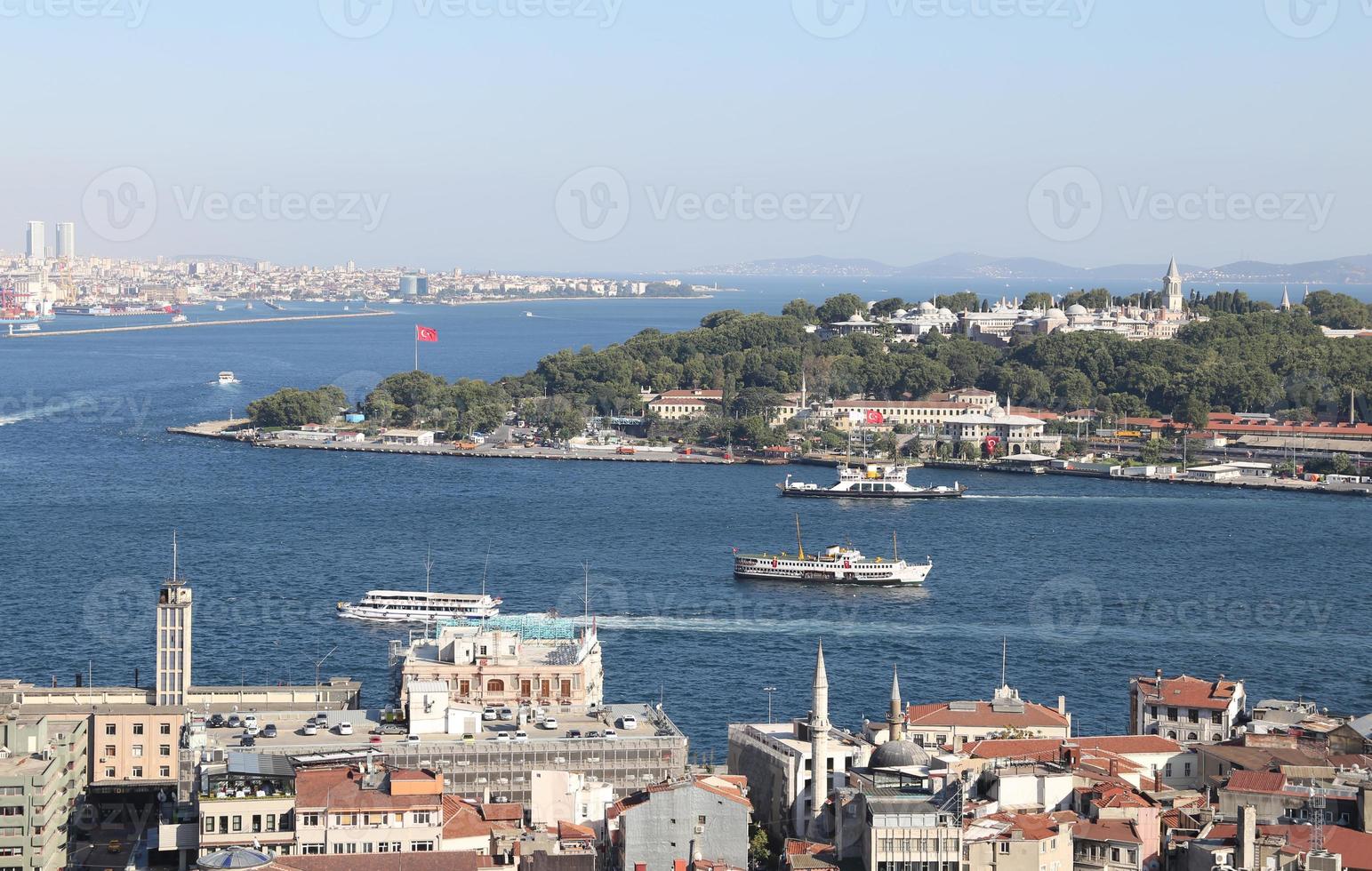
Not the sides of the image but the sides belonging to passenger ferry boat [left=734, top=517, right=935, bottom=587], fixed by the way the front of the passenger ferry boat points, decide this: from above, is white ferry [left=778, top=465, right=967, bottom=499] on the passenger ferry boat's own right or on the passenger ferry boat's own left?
on the passenger ferry boat's own left

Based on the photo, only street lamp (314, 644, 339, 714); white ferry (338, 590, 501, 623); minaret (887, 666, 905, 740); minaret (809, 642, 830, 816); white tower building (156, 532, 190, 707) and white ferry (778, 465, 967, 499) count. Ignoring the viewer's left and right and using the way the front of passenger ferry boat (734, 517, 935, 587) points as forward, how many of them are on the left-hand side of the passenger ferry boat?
1

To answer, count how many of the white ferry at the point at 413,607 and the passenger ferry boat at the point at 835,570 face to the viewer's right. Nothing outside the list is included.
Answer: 1

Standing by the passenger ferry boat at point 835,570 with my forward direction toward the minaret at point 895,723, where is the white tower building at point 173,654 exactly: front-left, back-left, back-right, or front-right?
front-right

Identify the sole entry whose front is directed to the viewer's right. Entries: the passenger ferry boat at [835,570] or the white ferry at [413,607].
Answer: the passenger ferry boat

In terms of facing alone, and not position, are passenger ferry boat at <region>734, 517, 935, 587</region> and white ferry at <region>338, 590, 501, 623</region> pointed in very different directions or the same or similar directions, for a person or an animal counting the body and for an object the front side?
very different directions

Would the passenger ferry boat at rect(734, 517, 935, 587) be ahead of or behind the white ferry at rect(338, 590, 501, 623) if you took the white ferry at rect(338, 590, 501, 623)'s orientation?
behind

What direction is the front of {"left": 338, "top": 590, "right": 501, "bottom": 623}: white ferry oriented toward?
to the viewer's left

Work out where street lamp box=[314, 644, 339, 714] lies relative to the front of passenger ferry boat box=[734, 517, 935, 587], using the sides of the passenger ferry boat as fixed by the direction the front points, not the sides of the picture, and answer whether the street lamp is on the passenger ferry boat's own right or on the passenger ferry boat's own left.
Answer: on the passenger ferry boat's own right

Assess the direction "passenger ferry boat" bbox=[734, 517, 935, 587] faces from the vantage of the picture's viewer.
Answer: facing to the right of the viewer

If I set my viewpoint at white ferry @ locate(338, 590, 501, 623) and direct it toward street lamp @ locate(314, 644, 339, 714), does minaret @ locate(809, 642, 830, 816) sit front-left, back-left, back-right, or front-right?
front-left

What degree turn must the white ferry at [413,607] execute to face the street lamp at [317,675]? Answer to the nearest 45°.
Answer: approximately 90° to its left

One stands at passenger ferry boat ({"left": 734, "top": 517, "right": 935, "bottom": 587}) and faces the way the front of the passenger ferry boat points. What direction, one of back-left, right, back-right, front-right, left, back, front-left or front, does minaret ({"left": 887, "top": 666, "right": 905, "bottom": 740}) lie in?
right

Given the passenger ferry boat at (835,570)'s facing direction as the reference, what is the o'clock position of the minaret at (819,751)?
The minaret is roughly at 3 o'clock from the passenger ferry boat.
